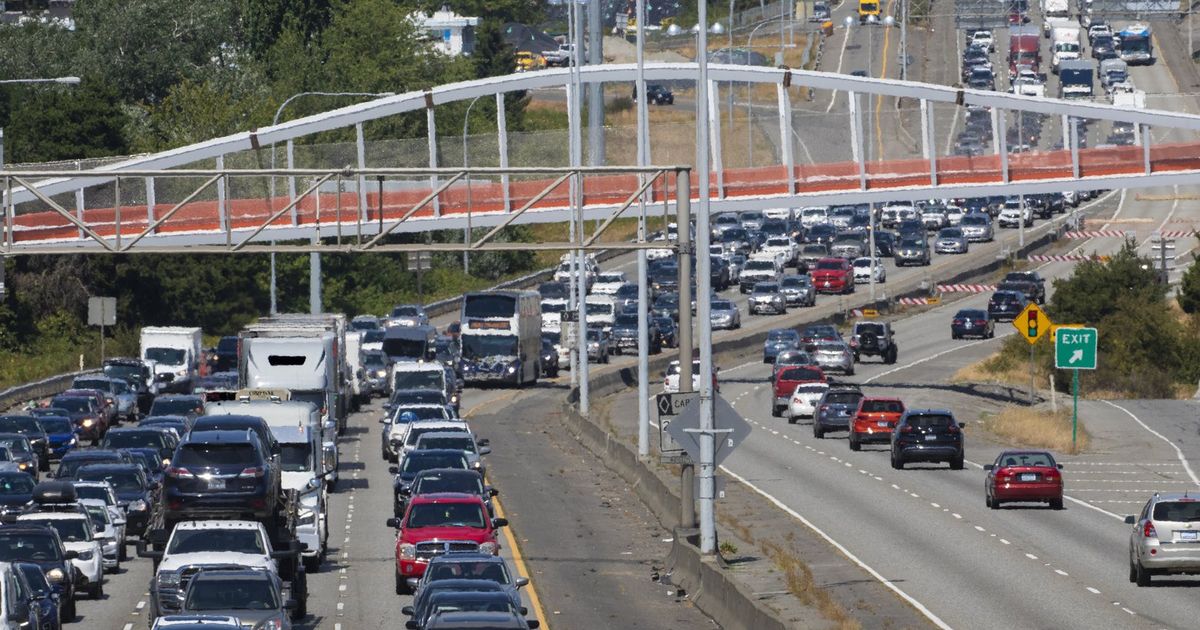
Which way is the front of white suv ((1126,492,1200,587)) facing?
away from the camera

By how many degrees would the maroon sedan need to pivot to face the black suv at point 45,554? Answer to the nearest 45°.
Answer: approximately 135° to its left

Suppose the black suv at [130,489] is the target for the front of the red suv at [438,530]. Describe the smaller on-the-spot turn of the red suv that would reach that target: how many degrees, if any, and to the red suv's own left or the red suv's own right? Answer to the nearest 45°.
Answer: approximately 135° to the red suv's own right

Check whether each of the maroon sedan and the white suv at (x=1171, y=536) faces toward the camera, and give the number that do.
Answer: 0

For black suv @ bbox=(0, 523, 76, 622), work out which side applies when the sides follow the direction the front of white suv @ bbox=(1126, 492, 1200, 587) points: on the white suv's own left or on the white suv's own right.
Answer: on the white suv's own left

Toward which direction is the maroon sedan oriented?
away from the camera

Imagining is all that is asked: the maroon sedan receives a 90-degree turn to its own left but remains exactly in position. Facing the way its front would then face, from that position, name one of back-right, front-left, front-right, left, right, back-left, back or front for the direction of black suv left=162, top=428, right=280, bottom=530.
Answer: front-left

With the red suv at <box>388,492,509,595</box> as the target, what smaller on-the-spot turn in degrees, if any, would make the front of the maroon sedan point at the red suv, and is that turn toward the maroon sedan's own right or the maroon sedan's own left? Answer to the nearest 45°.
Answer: approximately 135° to the maroon sedan's own left

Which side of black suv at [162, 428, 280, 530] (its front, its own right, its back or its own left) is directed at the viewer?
back

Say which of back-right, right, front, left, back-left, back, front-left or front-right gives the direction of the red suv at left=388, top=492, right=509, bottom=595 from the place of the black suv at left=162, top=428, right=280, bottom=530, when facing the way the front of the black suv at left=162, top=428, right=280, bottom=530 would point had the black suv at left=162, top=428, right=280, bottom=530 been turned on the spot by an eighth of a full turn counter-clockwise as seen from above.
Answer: back-right

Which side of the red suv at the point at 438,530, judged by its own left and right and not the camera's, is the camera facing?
front

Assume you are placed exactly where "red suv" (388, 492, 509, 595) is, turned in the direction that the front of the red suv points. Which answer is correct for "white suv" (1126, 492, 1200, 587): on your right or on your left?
on your left
